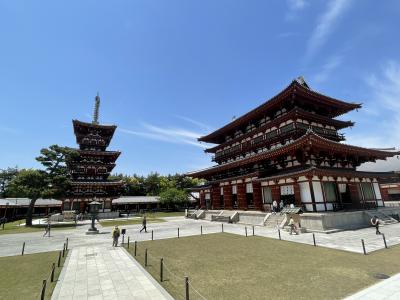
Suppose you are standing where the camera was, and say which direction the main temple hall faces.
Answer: facing the viewer and to the left of the viewer

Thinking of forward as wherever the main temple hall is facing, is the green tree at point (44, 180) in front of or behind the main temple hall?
in front

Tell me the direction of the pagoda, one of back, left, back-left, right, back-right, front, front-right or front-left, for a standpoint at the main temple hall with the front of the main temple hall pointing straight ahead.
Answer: front-right

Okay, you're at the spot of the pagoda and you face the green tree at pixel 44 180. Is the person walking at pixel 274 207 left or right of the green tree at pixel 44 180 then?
left
